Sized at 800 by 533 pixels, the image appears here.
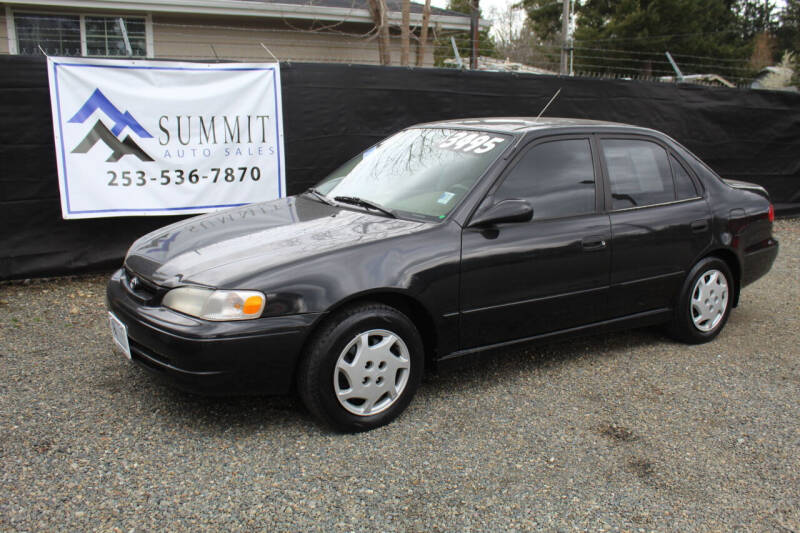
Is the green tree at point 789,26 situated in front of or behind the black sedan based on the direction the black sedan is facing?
behind

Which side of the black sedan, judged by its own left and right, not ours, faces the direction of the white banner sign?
right

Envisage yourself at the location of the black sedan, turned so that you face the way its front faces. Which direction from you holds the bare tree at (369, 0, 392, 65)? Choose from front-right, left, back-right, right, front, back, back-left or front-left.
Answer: back-right

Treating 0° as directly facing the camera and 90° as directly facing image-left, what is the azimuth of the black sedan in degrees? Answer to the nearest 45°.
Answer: approximately 45°
